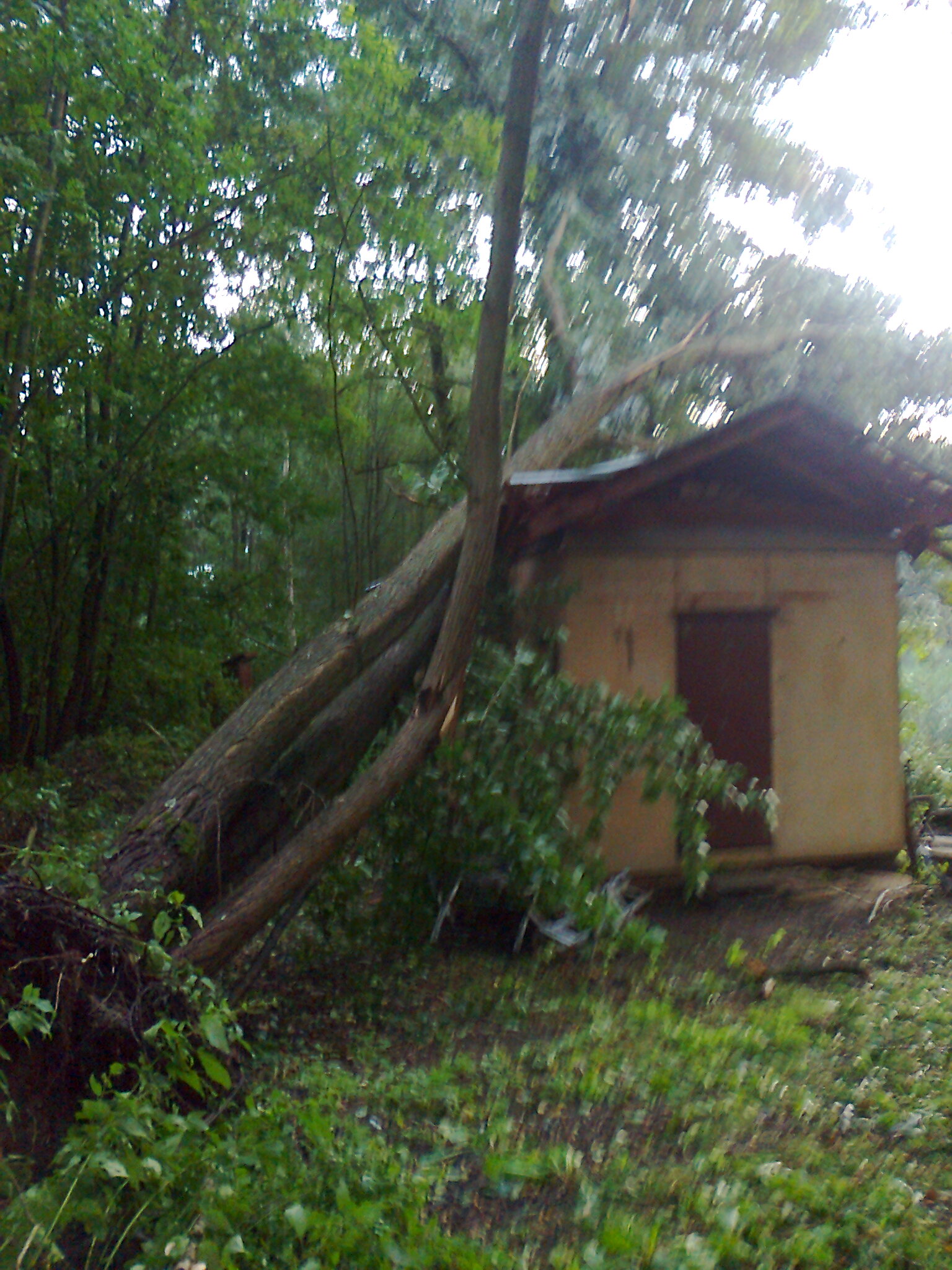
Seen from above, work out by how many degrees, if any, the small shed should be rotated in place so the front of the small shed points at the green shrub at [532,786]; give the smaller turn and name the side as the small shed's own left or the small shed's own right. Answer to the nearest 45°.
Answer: approximately 45° to the small shed's own right

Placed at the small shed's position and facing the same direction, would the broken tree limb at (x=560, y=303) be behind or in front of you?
behind

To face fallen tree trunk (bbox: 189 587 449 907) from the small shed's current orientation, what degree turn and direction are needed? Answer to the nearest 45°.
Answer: approximately 45° to its right

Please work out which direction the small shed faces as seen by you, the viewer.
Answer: facing the viewer

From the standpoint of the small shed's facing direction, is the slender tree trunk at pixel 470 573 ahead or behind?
ahead

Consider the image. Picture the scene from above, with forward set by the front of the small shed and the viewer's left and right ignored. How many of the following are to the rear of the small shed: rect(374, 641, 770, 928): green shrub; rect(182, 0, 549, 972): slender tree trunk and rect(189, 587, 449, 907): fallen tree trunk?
0

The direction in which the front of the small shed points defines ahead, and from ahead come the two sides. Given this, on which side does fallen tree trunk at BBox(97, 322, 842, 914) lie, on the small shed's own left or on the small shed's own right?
on the small shed's own right

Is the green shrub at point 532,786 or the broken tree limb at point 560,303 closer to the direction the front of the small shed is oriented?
the green shrub
